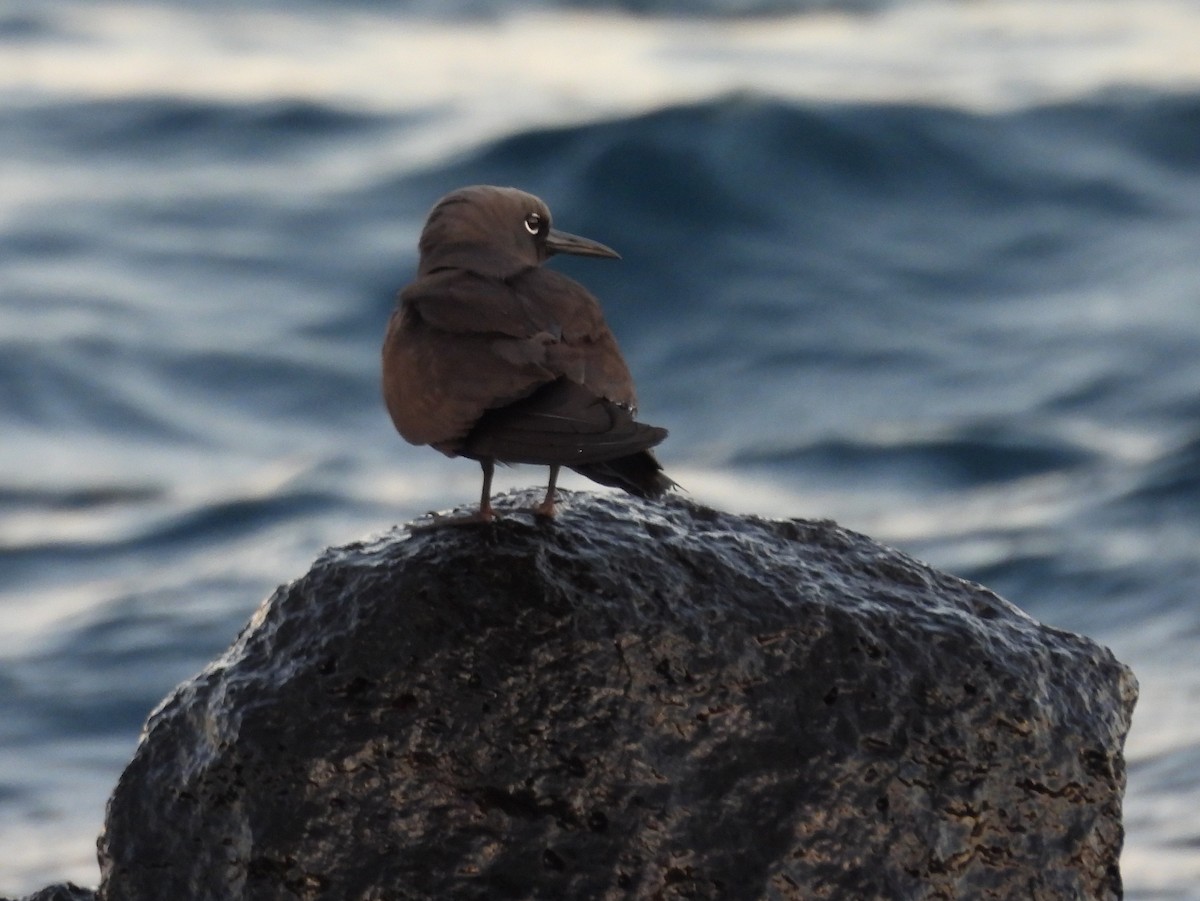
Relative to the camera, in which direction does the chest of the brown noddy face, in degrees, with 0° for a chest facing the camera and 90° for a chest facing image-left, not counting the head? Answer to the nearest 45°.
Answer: approximately 135°
